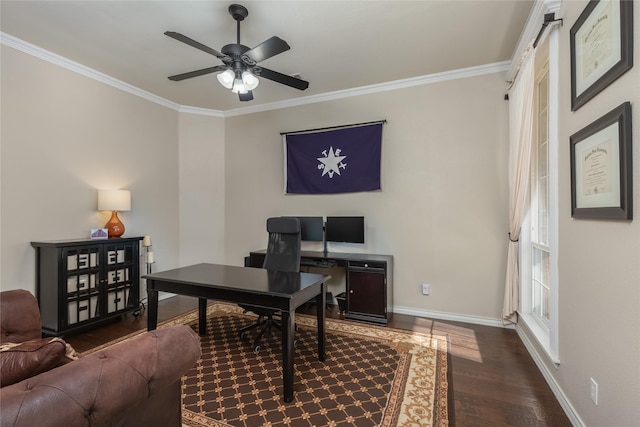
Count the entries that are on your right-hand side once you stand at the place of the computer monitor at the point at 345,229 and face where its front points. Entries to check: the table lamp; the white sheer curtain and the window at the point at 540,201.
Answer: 1

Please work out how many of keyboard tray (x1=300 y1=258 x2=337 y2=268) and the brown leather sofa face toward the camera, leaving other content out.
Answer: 1

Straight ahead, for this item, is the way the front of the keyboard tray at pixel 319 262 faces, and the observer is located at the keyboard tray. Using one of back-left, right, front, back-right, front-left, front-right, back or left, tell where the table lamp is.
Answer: right

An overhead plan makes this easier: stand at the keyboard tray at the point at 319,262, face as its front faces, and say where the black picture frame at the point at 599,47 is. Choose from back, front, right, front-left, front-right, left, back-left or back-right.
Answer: front-left

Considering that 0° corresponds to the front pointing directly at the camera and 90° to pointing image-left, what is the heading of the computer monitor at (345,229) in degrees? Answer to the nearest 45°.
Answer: approximately 0°

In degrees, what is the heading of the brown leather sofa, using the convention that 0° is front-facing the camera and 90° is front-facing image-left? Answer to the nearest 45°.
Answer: approximately 225°

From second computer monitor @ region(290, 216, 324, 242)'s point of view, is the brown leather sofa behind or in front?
in front

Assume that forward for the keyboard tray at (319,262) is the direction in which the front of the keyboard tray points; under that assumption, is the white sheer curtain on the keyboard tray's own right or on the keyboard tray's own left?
on the keyboard tray's own left

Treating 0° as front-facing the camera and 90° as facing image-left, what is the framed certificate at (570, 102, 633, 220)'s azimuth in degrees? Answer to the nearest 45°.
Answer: approximately 45°

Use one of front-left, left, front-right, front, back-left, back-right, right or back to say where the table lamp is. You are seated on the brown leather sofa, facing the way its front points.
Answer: front-left

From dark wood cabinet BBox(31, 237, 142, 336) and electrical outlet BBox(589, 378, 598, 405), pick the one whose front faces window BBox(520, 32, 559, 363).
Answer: the dark wood cabinet
